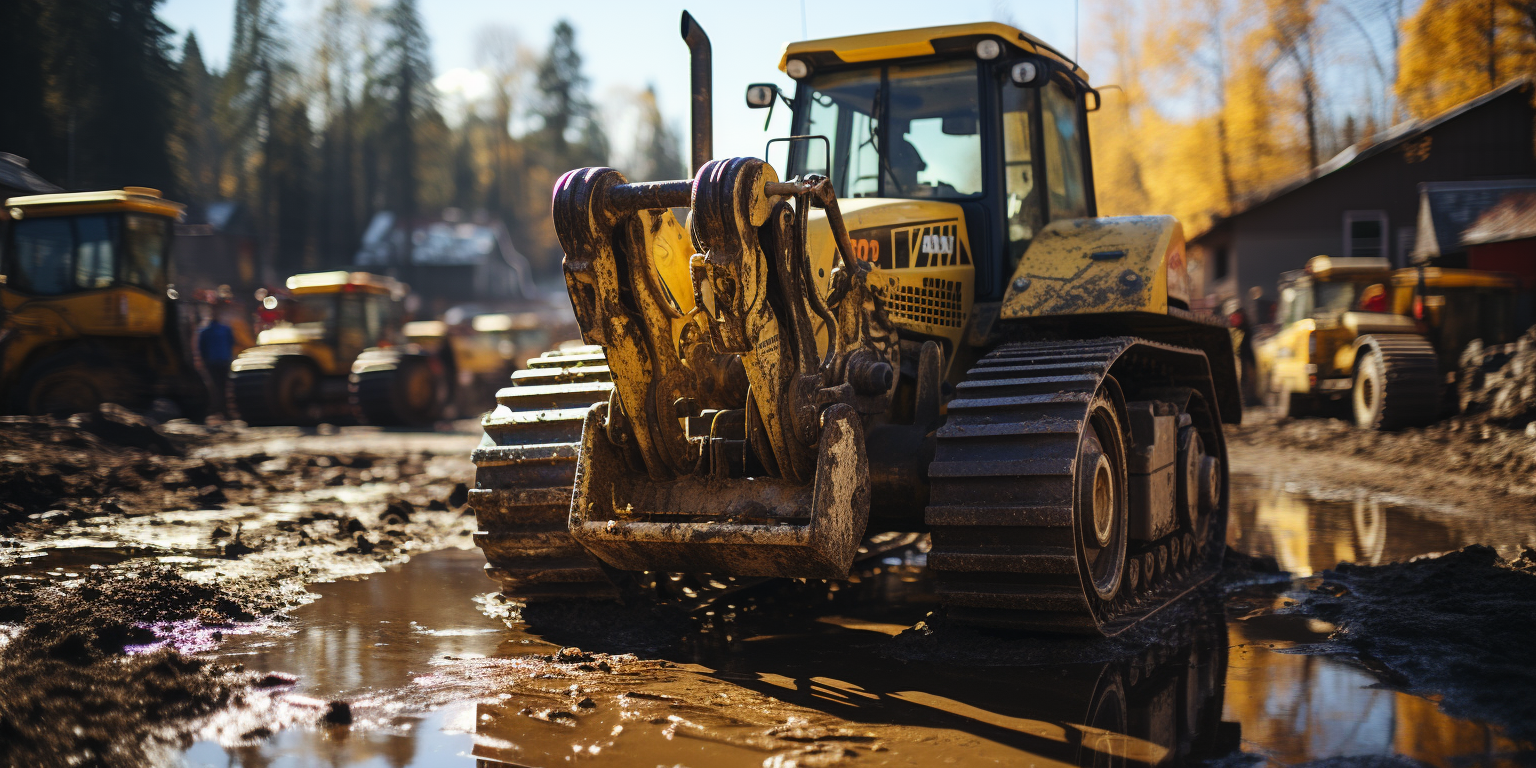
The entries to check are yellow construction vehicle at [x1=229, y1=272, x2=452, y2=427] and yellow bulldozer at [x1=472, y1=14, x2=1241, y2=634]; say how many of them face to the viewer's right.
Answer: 0

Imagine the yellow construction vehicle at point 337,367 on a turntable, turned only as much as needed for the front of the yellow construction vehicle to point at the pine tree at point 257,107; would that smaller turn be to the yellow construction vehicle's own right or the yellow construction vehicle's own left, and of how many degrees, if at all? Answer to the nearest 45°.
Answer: approximately 135° to the yellow construction vehicle's own right

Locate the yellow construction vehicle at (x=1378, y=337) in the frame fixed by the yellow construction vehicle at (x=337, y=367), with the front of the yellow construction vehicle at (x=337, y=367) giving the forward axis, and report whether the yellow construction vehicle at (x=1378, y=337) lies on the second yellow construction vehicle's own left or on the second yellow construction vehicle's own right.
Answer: on the second yellow construction vehicle's own left
